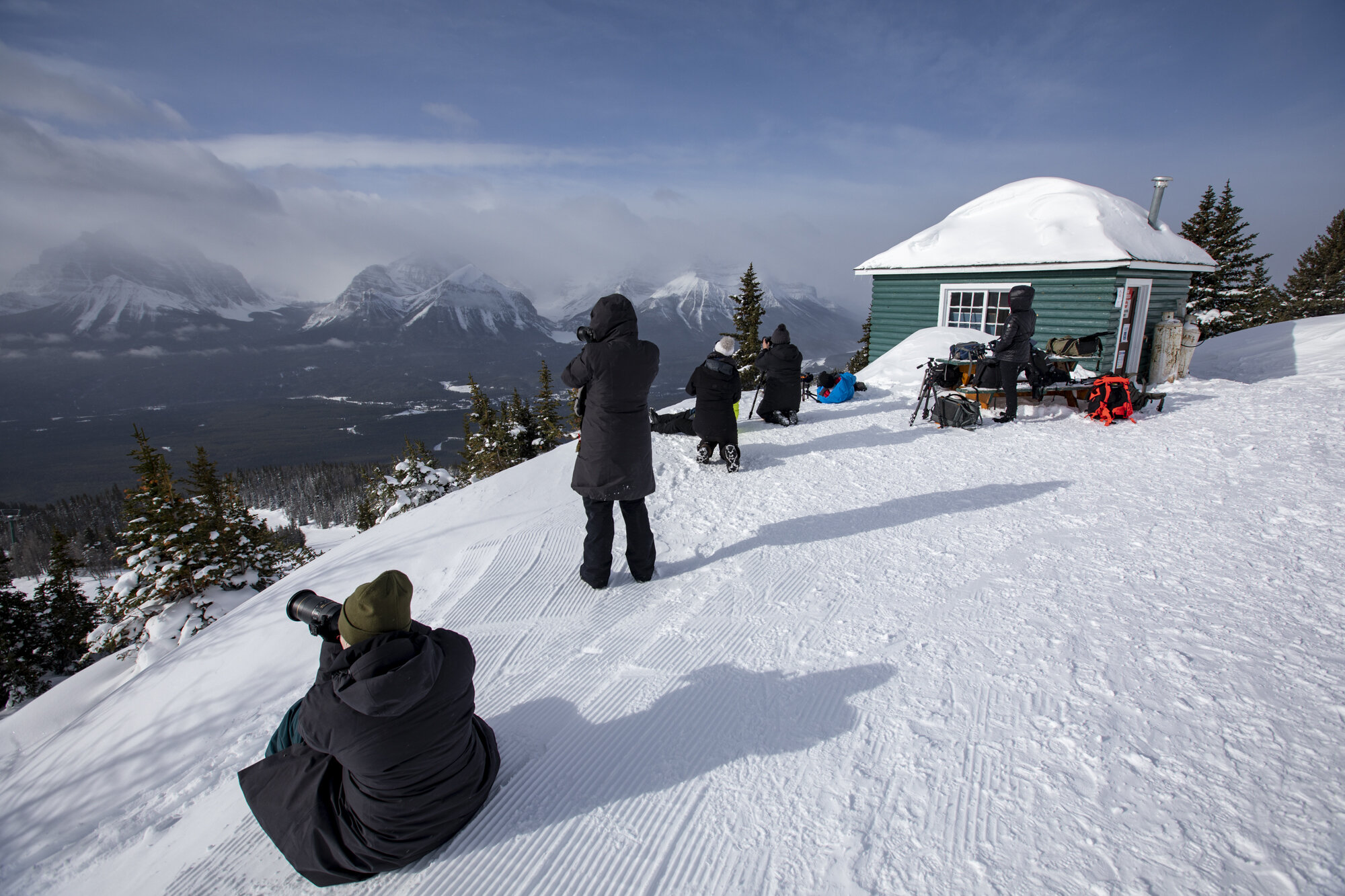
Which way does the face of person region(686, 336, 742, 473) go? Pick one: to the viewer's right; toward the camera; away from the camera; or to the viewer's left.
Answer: away from the camera

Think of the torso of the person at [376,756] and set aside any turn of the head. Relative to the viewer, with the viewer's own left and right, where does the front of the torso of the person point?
facing away from the viewer and to the left of the viewer

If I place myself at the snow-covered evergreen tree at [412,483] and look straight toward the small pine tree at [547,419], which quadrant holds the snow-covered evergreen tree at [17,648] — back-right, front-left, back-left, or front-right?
back-left

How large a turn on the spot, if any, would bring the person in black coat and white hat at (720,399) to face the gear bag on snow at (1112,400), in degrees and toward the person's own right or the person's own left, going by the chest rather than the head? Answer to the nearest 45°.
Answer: approximately 90° to the person's own right

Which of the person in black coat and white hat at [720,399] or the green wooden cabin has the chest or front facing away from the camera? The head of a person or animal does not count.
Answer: the person in black coat and white hat

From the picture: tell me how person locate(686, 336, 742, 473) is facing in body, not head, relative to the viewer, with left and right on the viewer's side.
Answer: facing away from the viewer

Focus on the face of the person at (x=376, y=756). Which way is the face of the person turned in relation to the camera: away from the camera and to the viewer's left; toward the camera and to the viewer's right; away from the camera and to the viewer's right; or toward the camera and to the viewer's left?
away from the camera and to the viewer's left

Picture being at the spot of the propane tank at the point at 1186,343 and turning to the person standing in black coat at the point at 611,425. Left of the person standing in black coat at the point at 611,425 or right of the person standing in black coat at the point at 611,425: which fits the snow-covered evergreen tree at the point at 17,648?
right

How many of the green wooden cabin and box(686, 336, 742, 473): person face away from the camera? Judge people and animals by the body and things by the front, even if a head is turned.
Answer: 1

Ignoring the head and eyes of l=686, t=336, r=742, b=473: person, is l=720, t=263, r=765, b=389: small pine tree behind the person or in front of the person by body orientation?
in front
